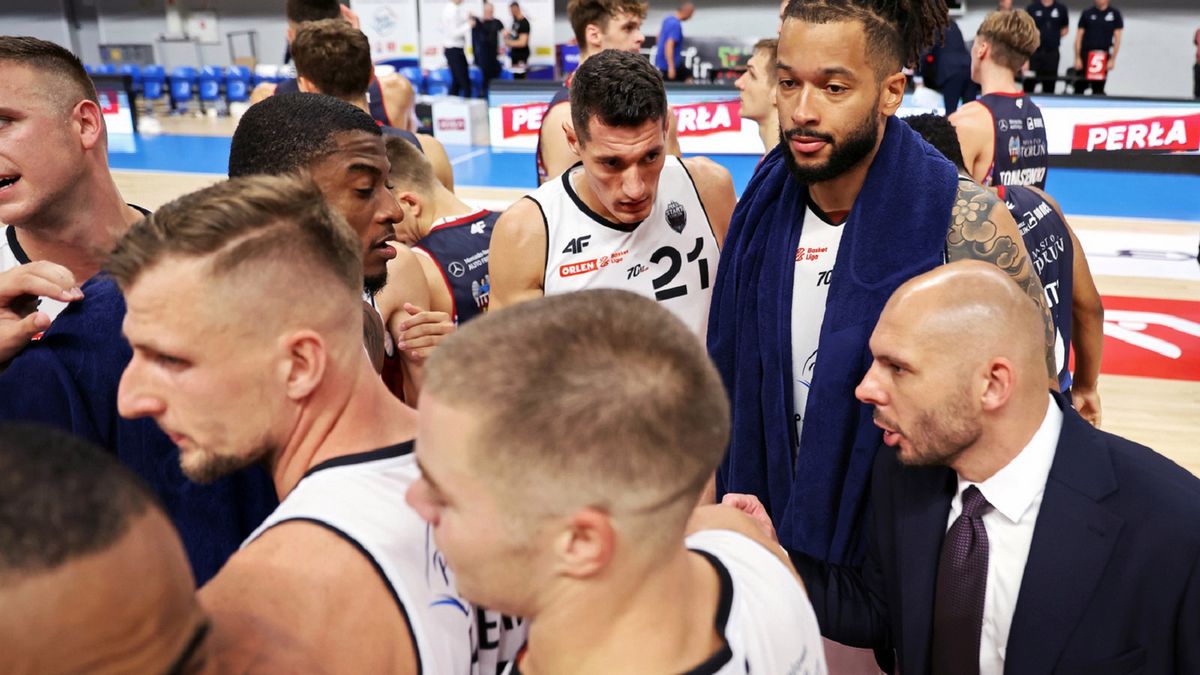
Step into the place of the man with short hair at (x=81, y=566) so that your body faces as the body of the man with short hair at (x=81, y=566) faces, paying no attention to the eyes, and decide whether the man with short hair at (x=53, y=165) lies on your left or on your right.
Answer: on your left

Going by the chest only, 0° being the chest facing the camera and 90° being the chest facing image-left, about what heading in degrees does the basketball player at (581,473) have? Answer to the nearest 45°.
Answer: approximately 135°

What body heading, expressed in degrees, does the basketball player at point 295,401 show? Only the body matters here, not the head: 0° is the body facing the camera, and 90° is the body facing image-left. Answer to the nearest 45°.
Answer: approximately 90°

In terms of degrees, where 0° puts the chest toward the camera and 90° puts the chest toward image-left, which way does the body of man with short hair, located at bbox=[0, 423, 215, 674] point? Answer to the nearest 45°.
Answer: approximately 270°

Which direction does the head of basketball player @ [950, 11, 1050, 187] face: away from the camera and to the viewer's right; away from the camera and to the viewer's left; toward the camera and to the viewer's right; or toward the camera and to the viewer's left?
away from the camera and to the viewer's left

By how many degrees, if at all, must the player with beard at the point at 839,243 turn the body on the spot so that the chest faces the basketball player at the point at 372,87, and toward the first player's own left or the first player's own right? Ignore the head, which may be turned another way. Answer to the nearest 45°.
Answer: approximately 90° to the first player's own right

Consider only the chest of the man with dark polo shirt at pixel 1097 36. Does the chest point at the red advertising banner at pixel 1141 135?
yes

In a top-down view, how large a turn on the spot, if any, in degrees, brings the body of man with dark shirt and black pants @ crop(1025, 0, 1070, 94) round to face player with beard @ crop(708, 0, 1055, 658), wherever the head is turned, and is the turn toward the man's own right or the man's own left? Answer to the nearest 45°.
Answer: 0° — they already face them

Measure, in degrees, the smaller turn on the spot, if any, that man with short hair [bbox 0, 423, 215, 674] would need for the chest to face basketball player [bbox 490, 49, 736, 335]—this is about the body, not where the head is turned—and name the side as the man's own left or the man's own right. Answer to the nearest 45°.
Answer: approximately 45° to the man's own left

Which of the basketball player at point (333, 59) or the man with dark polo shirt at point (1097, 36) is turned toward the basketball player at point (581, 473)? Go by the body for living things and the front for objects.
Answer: the man with dark polo shirt

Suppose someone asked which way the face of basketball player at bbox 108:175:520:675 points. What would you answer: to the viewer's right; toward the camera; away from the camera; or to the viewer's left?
to the viewer's left

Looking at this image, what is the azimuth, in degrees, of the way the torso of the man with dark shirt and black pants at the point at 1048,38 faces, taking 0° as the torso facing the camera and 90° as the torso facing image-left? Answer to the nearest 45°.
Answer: approximately 0°

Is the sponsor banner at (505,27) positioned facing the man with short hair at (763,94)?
yes

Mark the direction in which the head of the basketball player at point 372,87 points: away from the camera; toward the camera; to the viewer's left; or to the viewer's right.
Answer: away from the camera

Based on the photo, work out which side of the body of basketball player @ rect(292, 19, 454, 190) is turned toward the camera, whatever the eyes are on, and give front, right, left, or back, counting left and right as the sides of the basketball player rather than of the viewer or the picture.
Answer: back
